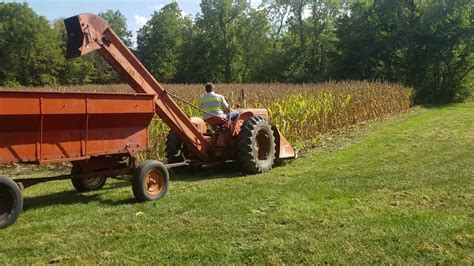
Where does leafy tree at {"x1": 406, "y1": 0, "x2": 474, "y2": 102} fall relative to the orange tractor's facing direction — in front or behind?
in front

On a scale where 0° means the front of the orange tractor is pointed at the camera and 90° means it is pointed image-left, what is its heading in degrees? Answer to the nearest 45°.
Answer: approximately 225°

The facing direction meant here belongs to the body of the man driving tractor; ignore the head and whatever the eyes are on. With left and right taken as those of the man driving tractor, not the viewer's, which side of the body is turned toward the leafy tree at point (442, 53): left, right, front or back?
front

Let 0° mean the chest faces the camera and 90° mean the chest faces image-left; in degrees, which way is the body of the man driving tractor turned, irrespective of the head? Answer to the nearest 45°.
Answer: approximately 225°

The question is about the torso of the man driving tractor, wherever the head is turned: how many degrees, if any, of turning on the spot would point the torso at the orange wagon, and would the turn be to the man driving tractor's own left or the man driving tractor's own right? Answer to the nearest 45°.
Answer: approximately 180°

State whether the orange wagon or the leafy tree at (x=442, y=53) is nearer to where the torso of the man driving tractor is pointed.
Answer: the leafy tree
